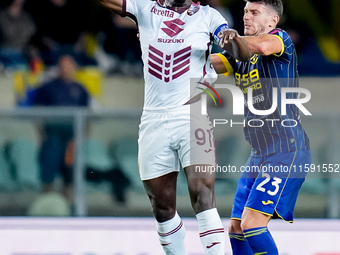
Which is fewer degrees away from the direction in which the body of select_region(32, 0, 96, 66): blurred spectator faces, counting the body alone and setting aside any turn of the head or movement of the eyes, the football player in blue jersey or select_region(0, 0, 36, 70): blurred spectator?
the football player in blue jersey

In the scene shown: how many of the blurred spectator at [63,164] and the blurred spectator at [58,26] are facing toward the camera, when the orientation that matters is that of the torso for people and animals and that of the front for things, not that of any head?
2

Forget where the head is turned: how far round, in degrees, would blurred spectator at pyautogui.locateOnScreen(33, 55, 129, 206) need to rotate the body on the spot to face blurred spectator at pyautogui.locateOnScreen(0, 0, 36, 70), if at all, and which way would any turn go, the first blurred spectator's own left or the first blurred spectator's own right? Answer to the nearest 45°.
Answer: approximately 180°

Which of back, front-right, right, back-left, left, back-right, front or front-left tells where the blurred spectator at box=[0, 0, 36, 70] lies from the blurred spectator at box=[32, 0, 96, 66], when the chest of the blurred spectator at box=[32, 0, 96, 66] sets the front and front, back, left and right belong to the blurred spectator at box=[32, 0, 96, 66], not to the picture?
right

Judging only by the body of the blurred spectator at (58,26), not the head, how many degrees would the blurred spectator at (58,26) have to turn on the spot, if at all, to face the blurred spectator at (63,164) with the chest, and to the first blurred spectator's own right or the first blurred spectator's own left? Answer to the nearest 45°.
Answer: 0° — they already face them

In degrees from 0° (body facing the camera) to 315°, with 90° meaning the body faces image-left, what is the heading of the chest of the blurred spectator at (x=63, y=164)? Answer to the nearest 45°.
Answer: approximately 0°

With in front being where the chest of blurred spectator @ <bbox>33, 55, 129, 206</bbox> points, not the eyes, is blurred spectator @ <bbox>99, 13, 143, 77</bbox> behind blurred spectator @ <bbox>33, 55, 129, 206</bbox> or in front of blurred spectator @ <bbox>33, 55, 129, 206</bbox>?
behind

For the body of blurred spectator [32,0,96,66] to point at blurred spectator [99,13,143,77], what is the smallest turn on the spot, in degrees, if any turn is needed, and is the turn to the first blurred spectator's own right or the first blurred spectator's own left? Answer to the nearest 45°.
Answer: approximately 45° to the first blurred spectator's own left

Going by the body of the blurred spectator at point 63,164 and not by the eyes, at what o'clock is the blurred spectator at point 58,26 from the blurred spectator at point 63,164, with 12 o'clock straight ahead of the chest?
the blurred spectator at point 58,26 is roughly at 6 o'clock from the blurred spectator at point 63,164.

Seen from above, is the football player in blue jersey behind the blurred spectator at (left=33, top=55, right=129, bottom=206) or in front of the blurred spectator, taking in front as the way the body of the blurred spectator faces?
in front
